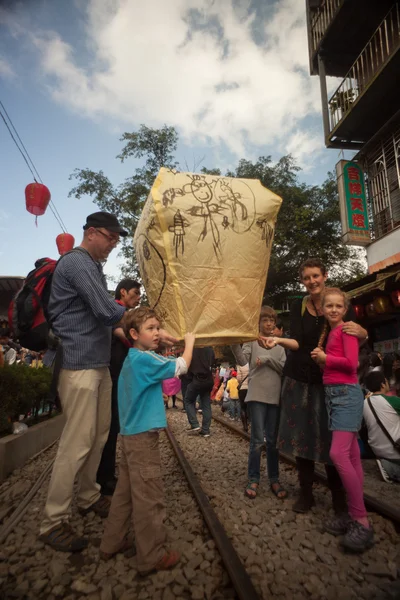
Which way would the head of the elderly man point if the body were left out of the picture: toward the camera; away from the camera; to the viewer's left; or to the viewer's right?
to the viewer's right

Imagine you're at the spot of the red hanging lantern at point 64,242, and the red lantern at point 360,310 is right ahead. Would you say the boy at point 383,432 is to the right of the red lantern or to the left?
right

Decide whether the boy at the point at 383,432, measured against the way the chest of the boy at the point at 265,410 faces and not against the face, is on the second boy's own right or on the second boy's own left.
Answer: on the second boy's own left

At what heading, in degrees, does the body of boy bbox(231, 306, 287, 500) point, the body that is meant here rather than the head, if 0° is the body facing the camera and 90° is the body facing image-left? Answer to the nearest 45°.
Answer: approximately 0°

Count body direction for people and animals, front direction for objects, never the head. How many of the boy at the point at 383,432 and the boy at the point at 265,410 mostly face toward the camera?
1

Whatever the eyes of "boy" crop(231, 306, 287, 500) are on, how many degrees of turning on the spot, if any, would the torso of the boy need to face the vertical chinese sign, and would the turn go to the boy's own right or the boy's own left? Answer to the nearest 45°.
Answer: approximately 135° to the boy's own left
